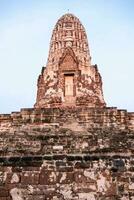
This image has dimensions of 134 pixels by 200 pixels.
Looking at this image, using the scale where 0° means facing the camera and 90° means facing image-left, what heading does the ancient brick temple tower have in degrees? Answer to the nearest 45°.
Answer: approximately 0°
